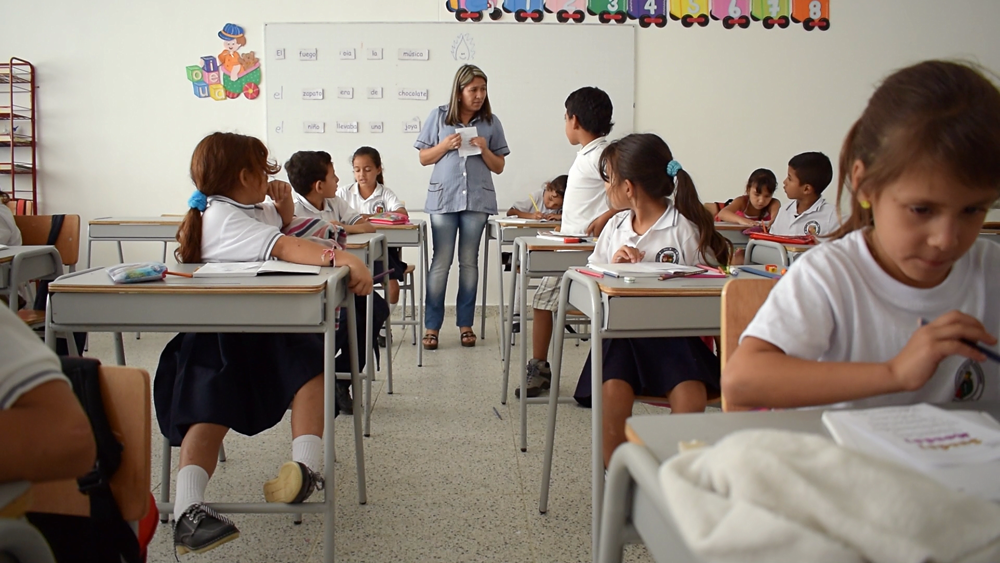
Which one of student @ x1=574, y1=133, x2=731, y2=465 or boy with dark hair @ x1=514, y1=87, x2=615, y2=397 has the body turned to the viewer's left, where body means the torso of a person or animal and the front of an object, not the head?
the boy with dark hair

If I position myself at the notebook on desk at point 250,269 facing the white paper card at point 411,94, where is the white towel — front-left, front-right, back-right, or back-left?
back-right

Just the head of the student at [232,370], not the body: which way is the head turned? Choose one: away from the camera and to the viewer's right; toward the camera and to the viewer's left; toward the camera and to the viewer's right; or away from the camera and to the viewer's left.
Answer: away from the camera and to the viewer's right

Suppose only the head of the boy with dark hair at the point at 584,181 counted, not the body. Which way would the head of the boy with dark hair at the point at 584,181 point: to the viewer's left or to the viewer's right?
to the viewer's left

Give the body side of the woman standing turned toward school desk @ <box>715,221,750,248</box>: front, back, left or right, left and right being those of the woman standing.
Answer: left
